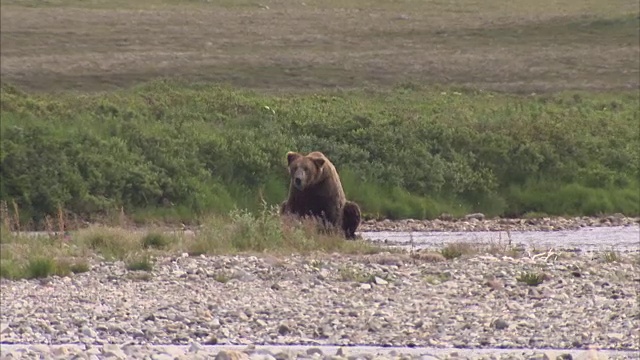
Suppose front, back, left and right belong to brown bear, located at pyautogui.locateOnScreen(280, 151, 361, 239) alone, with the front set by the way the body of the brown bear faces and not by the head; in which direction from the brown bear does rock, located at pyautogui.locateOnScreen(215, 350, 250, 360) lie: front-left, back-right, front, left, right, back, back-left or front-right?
front-left

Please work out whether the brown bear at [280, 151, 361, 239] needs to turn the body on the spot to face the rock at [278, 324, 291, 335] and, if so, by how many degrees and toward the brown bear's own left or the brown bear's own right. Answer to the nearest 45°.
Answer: approximately 45° to the brown bear's own left

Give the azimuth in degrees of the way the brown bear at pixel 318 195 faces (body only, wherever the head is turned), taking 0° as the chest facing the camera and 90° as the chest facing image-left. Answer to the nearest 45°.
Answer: approximately 45°

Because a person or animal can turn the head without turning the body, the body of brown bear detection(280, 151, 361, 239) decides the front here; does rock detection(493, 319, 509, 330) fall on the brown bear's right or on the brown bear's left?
on the brown bear's left
